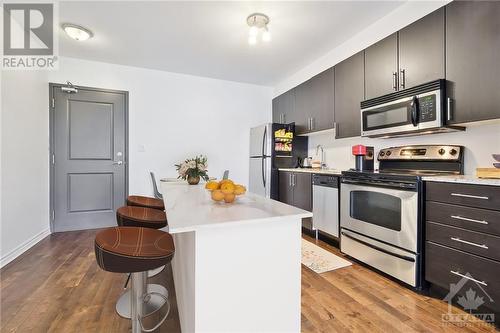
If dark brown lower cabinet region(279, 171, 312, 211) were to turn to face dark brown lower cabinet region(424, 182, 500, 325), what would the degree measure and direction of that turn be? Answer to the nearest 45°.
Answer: approximately 90° to its left

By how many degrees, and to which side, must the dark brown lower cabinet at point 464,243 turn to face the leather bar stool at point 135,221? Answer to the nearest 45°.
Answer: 0° — it already faces it

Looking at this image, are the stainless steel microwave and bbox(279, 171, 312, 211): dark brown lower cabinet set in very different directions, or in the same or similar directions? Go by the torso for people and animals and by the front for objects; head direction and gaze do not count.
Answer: same or similar directions

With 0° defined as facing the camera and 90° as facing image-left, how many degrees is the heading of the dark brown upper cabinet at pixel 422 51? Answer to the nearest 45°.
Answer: approximately 45°

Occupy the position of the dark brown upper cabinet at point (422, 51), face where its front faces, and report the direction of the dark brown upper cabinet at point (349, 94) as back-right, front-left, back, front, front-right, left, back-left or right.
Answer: right

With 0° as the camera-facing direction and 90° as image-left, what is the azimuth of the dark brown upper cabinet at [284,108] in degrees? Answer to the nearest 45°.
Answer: approximately 45°

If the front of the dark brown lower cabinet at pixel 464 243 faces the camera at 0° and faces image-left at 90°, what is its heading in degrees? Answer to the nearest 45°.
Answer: approximately 45°

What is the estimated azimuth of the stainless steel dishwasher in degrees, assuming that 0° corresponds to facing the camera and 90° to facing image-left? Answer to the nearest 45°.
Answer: approximately 45°

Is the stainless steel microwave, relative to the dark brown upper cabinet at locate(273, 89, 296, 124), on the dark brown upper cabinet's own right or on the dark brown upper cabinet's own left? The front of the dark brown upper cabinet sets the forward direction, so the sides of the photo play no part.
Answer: on the dark brown upper cabinet's own left

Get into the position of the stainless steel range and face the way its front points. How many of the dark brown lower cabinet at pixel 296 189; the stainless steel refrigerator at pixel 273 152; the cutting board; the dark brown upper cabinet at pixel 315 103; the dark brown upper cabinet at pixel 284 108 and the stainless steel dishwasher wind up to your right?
5

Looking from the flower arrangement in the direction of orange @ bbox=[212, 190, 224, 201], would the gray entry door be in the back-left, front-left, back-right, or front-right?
back-right

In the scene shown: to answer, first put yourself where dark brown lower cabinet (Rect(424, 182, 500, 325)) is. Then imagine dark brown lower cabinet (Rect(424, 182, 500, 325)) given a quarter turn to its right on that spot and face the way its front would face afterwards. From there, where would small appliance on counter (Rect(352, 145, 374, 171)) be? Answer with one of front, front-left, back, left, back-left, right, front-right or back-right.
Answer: front
